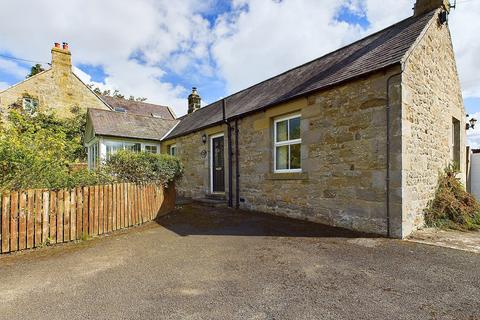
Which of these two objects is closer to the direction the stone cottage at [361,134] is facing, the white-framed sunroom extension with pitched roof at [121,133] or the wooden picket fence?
the wooden picket fence

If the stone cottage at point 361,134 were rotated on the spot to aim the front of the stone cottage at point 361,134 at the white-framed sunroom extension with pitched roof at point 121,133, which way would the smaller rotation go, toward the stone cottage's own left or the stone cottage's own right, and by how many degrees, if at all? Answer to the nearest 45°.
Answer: approximately 90° to the stone cottage's own right

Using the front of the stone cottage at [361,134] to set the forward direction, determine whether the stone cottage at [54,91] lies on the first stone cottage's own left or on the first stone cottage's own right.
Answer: on the first stone cottage's own right

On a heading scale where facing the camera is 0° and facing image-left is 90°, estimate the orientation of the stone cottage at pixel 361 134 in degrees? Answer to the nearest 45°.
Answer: approximately 45°

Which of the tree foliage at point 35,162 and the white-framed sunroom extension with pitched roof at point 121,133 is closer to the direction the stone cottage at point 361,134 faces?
the tree foliage

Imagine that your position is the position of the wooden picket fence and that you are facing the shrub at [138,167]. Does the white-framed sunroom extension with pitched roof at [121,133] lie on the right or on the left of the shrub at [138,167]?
left

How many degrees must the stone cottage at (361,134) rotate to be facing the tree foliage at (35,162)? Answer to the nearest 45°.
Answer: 0° — it already faces it
